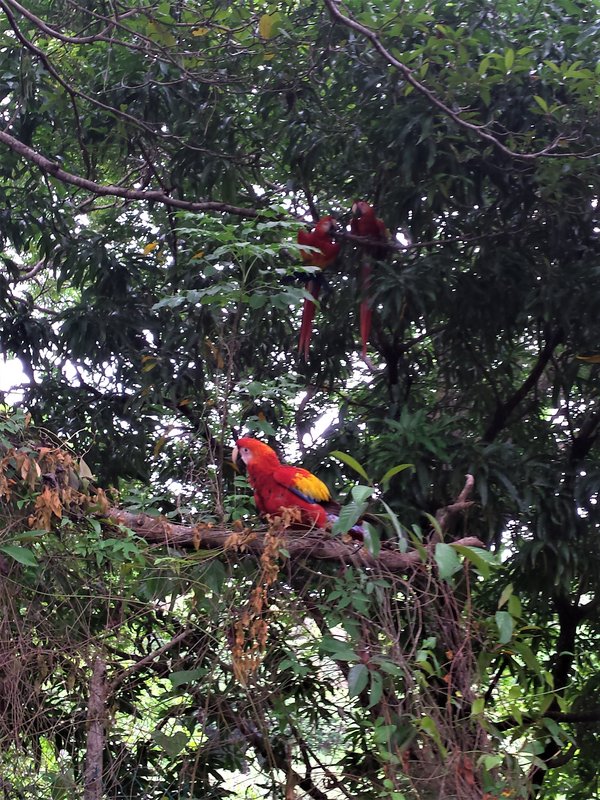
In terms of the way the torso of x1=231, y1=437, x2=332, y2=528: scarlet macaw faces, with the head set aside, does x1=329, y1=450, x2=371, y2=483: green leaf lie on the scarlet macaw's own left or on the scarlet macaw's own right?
on the scarlet macaw's own left

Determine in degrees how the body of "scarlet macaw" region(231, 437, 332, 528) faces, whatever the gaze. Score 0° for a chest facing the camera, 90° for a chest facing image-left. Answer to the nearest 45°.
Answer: approximately 90°

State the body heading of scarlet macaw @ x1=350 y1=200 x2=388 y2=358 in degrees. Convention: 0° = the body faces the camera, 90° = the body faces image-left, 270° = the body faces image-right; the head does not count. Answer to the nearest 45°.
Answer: approximately 45°

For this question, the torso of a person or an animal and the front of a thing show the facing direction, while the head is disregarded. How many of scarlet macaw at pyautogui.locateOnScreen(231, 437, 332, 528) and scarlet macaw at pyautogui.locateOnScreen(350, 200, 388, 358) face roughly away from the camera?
0
